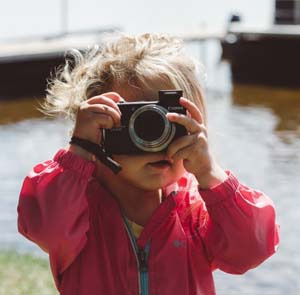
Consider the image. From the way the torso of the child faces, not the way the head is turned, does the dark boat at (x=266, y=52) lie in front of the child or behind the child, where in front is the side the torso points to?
behind

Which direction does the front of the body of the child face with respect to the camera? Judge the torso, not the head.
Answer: toward the camera

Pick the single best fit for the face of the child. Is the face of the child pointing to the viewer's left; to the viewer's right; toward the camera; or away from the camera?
toward the camera
